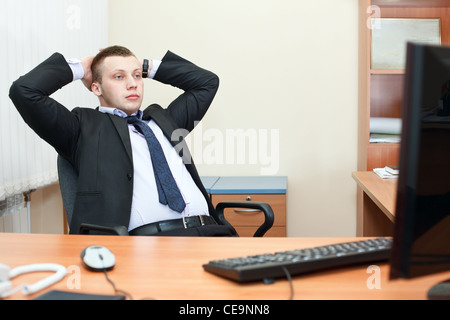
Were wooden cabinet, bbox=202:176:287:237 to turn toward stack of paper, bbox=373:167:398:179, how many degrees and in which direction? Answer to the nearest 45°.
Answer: approximately 90° to its left

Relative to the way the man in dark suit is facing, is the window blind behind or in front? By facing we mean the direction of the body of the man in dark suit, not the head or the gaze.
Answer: behind

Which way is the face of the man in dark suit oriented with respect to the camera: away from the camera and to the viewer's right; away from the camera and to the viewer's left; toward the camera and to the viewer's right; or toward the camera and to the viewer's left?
toward the camera and to the viewer's right

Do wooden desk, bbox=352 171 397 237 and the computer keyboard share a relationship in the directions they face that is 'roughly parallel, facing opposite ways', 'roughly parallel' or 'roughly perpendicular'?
roughly perpendicular

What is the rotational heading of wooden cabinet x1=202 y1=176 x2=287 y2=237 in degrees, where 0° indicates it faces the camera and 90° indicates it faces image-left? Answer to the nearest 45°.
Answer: approximately 0°

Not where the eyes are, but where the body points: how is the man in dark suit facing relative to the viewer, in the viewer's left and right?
facing the viewer and to the right of the viewer

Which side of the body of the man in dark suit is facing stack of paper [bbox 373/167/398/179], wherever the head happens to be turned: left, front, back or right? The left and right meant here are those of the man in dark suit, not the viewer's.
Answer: left

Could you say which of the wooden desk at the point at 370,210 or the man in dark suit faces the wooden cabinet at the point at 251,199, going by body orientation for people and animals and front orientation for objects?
the wooden desk

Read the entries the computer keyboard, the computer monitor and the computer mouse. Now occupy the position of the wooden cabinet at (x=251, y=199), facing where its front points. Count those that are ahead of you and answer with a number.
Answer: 3

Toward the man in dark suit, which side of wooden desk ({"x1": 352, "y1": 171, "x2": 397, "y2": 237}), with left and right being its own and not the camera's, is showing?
front

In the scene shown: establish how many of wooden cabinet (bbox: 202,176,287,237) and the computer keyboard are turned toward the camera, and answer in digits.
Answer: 1

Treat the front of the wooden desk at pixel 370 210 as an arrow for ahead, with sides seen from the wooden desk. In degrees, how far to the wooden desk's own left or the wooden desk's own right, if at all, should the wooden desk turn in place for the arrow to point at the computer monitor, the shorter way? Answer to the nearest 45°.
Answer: approximately 45° to the wooden desk's own left
